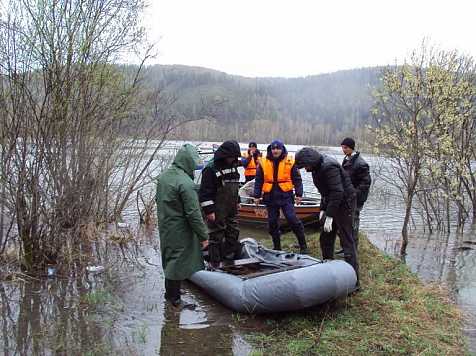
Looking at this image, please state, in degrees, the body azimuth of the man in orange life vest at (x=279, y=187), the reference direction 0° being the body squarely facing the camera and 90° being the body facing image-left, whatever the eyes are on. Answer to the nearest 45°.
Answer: approximately 0°

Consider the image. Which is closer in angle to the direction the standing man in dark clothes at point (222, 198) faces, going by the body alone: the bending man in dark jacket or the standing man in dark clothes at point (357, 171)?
the bending man in dark jacket

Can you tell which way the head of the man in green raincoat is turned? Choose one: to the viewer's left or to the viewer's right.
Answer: to the viewer's right

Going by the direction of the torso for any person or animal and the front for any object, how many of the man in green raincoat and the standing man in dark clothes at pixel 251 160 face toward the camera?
1

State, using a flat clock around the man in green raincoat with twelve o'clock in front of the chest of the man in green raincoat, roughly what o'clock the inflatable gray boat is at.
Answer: The inflatable gray boat is roughly at 2 o'clock from the man in green raincoat.

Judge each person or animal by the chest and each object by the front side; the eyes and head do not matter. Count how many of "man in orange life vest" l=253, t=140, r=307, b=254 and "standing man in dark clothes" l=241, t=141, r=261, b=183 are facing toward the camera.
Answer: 2

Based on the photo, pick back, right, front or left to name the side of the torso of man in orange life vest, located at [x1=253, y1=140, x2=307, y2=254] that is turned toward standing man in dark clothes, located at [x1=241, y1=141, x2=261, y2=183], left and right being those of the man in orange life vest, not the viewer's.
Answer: back

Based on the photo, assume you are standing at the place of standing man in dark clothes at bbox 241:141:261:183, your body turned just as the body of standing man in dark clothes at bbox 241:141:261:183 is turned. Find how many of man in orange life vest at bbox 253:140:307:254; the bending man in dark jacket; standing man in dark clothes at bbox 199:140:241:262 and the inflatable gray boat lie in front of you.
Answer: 4

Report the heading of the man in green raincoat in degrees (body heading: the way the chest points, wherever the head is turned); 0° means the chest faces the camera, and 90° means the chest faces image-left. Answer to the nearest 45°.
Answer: approximately 225°

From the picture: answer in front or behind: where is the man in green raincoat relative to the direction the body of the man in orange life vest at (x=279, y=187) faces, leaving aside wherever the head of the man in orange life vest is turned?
in front

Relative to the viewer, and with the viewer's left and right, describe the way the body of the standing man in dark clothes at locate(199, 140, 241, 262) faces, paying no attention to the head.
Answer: facing the viewer and to the right of the viewer

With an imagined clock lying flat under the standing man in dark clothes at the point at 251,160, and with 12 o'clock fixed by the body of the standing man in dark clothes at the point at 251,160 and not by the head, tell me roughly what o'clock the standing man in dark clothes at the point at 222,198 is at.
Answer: the standing man in dark clothes at the point at 222,198 is roughly at 12 o'clock from the standing man in dark clothes at the point at 251,160.
